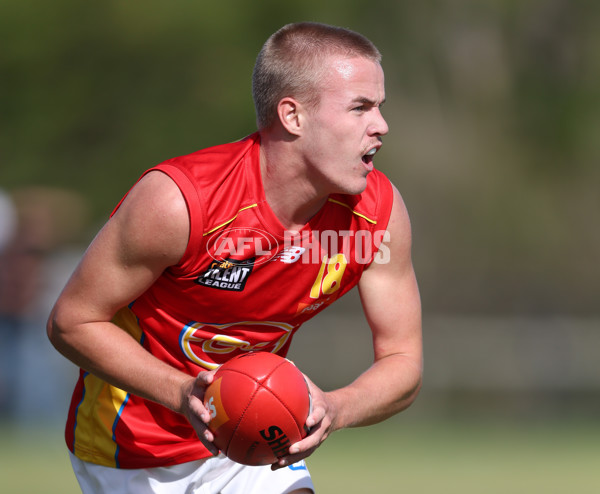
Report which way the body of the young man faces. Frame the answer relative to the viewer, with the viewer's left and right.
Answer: facing the viewer and to the right of the viewer
